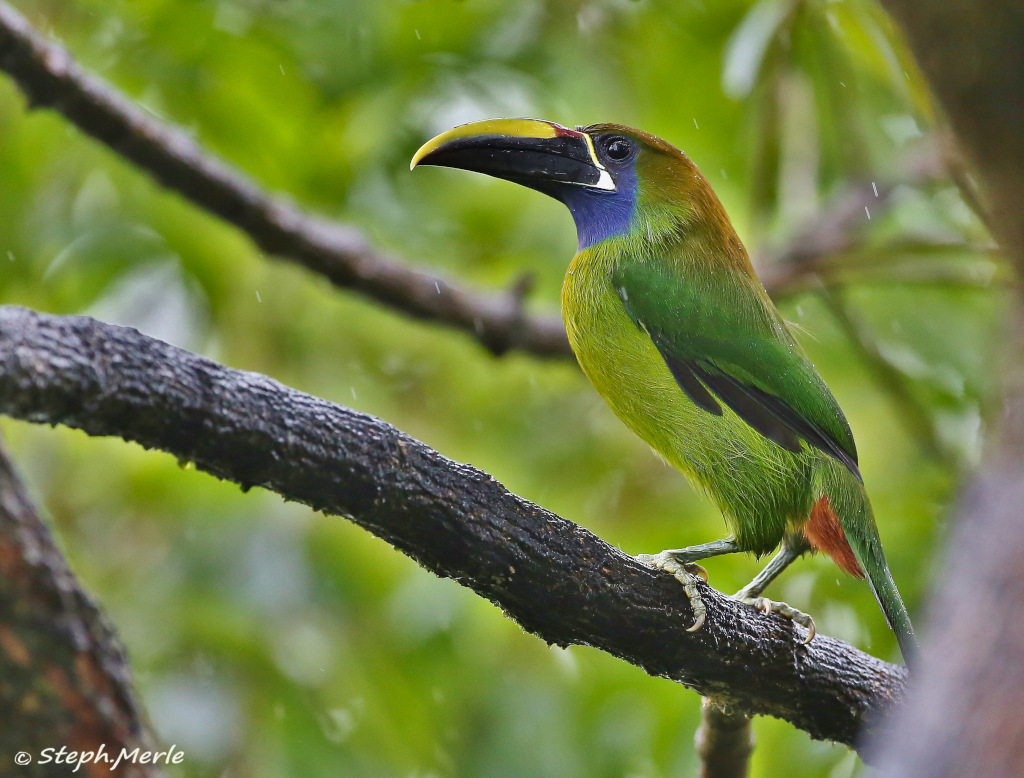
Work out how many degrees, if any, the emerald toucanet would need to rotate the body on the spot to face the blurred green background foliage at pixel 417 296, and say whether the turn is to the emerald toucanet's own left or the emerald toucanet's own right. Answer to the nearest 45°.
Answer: approximately 45° to the emerald toucanet's own right

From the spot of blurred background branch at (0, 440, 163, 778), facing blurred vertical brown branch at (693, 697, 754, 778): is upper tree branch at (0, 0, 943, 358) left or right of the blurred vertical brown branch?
left

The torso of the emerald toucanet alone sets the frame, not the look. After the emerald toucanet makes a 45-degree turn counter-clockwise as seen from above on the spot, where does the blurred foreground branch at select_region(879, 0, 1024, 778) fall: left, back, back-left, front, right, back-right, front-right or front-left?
front-left

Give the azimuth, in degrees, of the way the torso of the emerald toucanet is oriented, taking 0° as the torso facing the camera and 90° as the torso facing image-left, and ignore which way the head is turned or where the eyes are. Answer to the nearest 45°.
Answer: approximately 90°

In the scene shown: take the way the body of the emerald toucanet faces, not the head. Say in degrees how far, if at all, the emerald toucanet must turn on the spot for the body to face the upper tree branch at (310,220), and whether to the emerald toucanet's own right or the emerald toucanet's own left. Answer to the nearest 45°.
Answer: approximately 45° to the emerald toucanet's own right

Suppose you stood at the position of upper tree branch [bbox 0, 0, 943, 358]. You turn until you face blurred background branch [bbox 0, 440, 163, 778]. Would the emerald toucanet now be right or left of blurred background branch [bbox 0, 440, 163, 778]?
left
